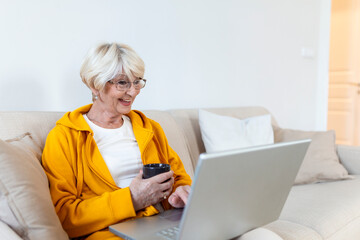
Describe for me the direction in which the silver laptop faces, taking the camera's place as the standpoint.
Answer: facing away from the viewer and to the left of the viewer

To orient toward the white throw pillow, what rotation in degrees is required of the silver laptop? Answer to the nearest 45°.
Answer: approximately 45° to its right

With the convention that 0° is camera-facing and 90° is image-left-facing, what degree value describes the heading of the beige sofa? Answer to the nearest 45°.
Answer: approximately 0°

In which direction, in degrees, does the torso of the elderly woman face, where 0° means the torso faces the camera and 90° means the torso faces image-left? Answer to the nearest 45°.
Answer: approximately 315°
